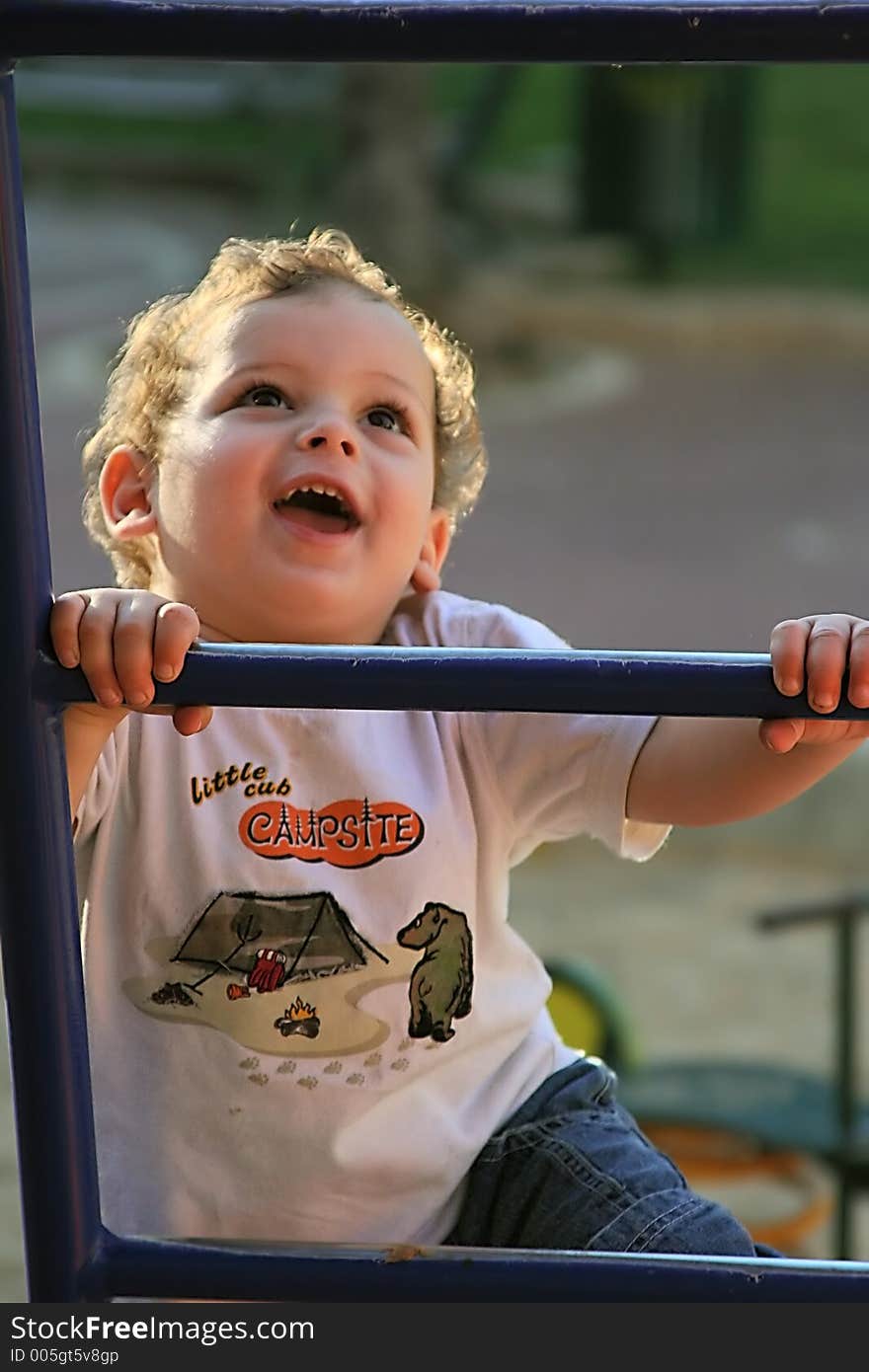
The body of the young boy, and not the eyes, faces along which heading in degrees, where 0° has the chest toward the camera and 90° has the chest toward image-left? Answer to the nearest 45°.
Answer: approximately 0°
